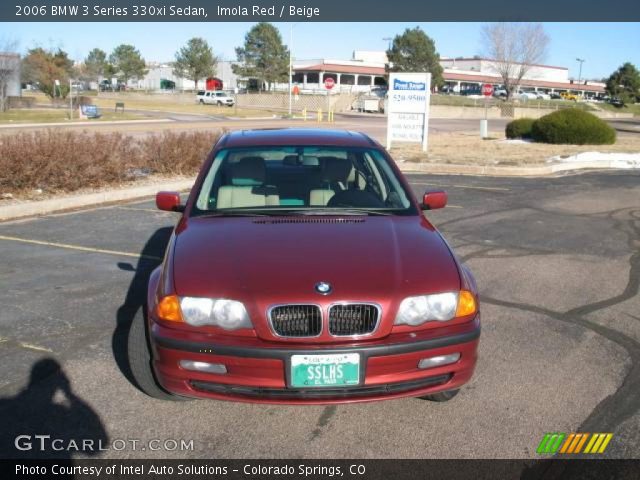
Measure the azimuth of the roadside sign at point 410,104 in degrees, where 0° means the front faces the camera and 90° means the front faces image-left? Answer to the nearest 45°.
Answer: approximately 0°

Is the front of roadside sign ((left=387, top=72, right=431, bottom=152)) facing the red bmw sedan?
yes

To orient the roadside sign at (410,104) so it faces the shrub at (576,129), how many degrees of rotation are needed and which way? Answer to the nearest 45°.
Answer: approximately 135° to its left

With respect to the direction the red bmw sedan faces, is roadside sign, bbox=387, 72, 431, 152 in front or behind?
behind

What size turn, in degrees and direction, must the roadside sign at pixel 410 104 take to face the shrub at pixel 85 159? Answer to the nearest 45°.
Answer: approximately 45° to its right

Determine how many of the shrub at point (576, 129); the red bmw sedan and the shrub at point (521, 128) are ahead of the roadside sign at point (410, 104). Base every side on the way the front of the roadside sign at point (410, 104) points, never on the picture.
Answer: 1

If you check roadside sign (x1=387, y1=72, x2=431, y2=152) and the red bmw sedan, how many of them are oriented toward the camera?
2

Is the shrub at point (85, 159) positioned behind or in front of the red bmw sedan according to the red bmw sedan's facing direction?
behind

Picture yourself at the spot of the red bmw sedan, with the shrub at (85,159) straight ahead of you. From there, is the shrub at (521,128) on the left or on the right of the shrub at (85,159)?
right

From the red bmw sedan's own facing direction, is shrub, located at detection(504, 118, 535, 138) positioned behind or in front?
behind
